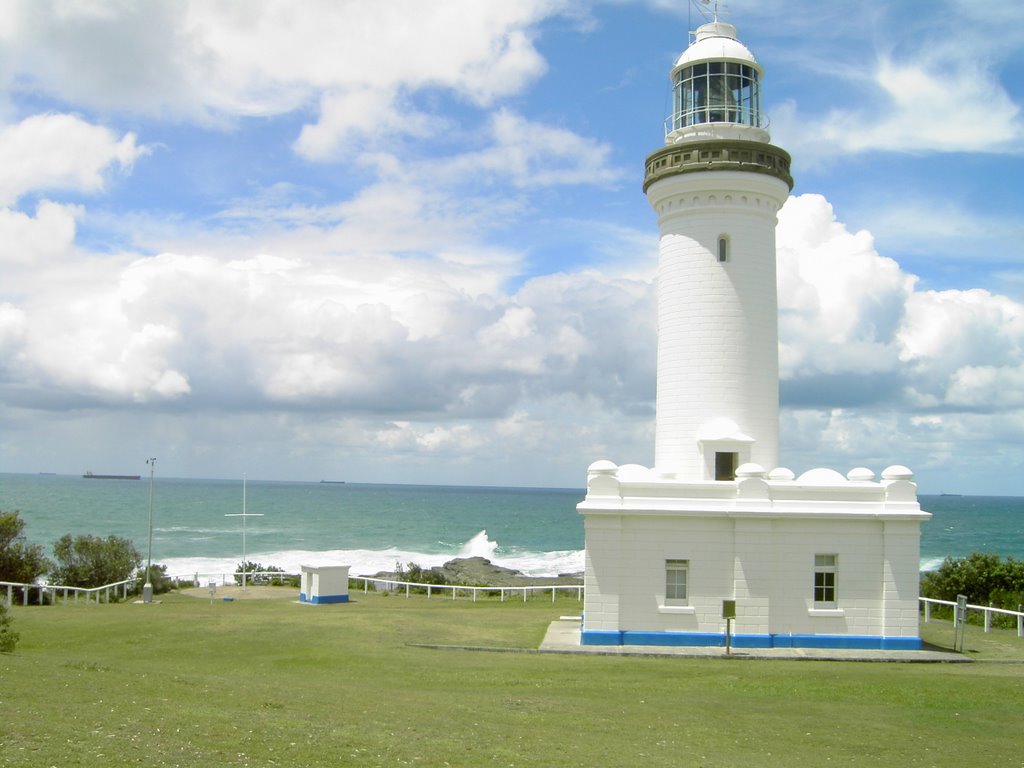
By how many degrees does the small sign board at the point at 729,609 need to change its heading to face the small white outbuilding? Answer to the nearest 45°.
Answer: approximately 135° to its right

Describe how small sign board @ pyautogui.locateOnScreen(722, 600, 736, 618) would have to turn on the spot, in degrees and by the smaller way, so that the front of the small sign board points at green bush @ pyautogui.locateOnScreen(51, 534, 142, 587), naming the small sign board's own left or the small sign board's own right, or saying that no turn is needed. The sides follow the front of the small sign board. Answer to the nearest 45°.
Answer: approximately 135° to the small sign board's own right

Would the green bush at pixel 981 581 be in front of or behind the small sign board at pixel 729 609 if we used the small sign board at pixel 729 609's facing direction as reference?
behind

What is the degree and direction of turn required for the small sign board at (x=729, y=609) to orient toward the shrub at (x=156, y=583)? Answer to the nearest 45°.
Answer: approximately 135° to its right

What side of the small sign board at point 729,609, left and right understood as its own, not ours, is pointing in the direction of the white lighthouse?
back

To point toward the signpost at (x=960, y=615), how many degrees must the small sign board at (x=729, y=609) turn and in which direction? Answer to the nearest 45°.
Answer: approximately 135° to its left

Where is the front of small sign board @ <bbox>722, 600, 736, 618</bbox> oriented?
toward the camera

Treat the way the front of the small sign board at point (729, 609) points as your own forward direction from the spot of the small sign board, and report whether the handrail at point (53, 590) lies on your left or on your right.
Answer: on your right
